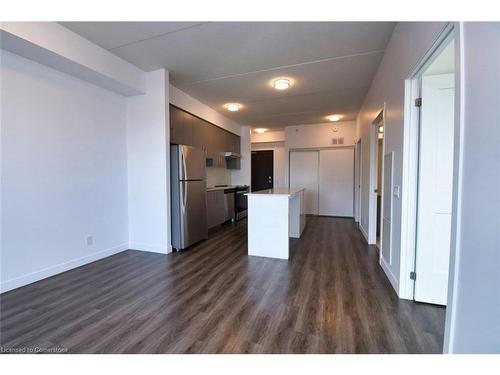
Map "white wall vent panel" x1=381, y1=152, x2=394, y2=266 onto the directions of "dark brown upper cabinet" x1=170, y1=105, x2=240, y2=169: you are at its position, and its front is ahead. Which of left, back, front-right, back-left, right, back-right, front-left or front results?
front

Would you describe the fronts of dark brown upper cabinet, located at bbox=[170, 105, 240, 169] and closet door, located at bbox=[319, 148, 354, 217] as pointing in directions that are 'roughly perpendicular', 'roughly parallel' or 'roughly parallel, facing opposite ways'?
roughly perpendicular

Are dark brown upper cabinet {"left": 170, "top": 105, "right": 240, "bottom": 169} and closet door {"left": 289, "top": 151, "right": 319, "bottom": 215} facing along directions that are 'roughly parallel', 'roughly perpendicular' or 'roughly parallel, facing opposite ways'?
roughly perpendicular

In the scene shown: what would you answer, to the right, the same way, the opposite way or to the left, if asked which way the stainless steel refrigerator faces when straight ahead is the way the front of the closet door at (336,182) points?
to the left

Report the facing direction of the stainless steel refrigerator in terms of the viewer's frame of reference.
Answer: facing the viewer and to the right of the viewer

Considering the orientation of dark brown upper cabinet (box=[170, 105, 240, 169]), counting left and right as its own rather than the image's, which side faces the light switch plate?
front

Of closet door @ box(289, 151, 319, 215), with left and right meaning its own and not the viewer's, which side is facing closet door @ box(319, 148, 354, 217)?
left

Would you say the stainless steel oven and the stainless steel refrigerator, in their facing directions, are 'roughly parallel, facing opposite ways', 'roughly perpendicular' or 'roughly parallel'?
roughly parallel

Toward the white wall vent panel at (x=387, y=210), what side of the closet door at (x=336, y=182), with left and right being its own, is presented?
front

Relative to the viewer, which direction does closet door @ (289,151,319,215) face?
toward the camera

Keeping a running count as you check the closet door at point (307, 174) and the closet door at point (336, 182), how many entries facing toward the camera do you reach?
2

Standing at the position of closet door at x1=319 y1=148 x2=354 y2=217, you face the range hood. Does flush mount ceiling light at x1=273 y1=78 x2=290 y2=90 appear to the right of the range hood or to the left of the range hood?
left

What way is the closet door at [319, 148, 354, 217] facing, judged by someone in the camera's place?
facing the viewer

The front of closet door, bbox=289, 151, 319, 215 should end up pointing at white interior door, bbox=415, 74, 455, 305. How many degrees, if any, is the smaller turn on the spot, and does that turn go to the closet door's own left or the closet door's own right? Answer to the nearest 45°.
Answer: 0° — it already faces it
